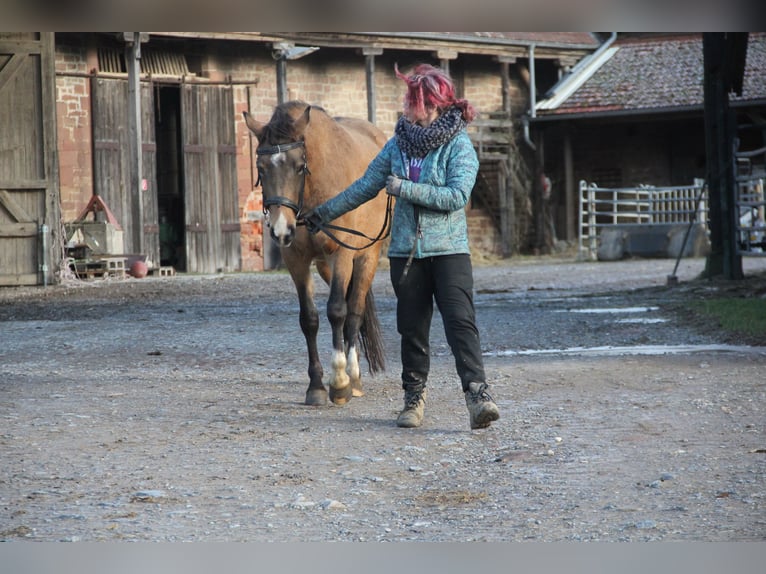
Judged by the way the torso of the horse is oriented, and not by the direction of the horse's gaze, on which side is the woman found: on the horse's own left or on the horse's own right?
on the horse's own left

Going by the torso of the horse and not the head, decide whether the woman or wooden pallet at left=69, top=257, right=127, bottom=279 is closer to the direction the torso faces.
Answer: the woman

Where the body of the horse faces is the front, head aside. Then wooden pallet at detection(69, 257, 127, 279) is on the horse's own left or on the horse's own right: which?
on the horse's own right

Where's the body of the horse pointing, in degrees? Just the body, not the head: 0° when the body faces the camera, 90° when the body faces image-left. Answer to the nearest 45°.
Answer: approximately 45°

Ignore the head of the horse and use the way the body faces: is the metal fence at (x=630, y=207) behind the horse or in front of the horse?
behind
